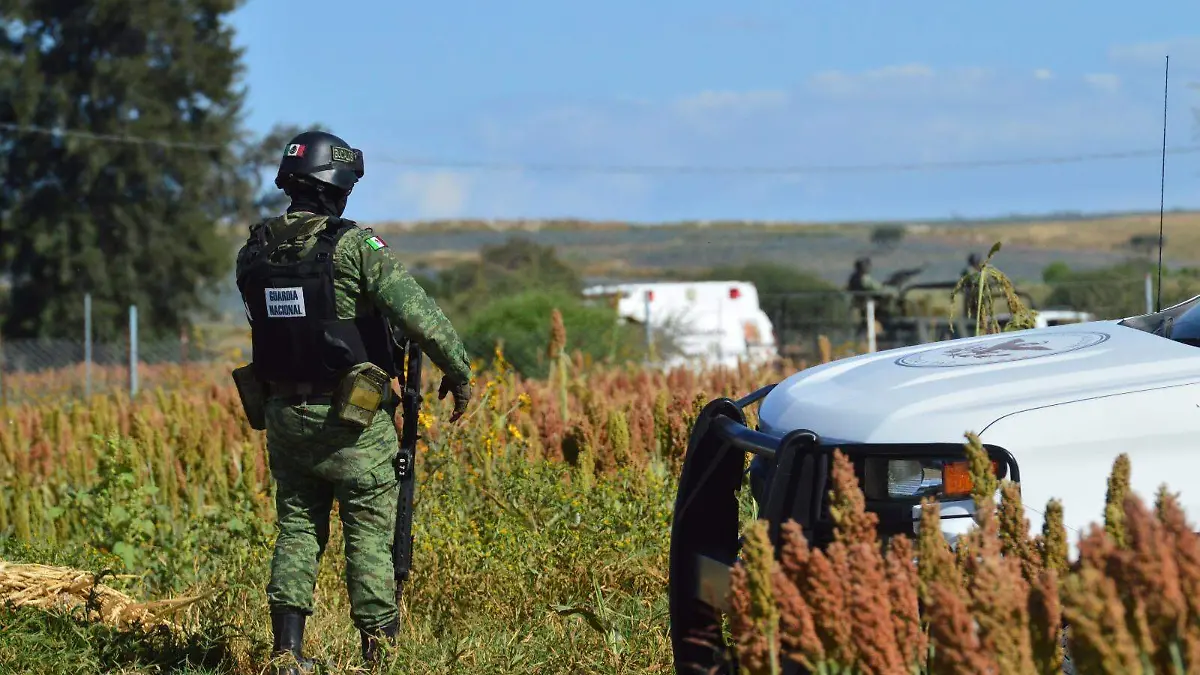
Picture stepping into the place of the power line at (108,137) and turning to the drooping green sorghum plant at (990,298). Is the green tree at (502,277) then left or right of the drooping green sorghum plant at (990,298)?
left

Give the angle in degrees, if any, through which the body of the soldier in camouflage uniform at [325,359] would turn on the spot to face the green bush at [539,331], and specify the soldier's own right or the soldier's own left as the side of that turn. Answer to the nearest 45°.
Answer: approximately 45° to the soldier's own left

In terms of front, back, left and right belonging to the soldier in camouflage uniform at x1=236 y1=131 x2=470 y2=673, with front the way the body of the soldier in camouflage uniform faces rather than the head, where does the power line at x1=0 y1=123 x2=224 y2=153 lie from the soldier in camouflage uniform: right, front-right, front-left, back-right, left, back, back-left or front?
front-left

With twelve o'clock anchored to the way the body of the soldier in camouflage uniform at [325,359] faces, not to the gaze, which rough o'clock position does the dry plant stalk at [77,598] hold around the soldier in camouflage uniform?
The dry plant stalk is roughly at 9 o'clock from the soldier in camouflage uniform.

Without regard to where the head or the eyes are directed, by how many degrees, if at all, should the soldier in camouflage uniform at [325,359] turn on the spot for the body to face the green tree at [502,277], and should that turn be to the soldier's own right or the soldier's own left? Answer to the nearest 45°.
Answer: approximately 45° to the soldier's own left

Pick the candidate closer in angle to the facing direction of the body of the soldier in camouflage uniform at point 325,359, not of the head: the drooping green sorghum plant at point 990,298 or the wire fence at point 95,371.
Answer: the drooping green sorghum plant

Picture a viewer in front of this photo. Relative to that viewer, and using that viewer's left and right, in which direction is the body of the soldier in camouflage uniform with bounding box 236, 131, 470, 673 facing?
facing away from the viewer and to the right of the viewer

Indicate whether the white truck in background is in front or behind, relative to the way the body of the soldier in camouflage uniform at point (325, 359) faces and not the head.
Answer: in front

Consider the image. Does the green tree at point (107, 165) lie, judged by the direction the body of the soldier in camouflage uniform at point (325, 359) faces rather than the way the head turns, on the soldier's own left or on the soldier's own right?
on the soldier's own left
